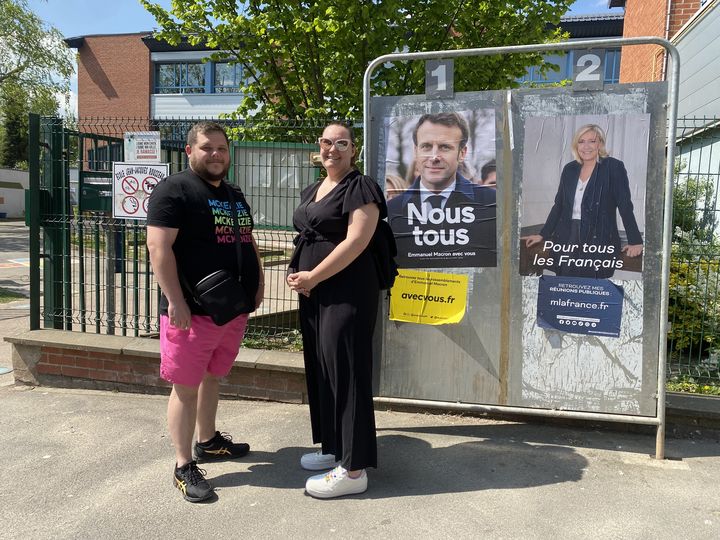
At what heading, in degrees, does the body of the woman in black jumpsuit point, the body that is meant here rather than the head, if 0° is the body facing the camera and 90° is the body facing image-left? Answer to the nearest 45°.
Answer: approximately 45°

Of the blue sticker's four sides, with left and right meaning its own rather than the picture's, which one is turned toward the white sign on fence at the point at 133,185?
right

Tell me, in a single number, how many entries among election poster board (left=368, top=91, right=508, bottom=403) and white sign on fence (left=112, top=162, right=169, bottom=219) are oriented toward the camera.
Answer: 2

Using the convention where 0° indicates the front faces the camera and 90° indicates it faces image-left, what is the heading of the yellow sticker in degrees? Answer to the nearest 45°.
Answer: approximately 0°

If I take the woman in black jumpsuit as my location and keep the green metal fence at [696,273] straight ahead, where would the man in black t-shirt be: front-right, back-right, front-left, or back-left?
back-left

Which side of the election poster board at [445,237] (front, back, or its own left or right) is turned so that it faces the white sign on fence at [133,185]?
right

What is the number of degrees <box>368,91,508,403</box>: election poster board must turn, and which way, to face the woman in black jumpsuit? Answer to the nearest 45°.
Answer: approximately 45° to its right

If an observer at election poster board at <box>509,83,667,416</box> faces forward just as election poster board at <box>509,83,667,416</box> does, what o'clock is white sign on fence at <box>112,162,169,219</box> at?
The white sign on fence is roughly at 3 o'clock from the election poster board.

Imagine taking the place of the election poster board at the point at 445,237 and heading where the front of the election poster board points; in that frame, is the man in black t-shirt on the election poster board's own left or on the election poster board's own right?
on the election poster board's own right
